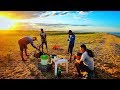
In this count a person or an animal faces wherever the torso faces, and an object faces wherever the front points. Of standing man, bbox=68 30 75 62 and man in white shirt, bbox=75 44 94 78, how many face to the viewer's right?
0

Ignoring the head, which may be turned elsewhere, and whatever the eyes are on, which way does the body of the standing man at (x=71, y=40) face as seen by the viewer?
to the viewer's left

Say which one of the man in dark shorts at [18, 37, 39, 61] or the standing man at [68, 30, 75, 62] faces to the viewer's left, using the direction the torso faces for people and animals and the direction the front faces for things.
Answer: the standing man

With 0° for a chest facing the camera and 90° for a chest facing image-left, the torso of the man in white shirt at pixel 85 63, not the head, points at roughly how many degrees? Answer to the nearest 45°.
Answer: approximately 90°

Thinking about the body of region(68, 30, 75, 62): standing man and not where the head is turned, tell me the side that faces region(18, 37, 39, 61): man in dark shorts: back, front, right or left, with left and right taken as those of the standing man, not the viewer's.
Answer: front

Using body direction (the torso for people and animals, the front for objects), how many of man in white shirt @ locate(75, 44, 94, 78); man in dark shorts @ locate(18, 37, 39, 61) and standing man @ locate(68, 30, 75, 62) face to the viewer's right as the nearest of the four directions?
1

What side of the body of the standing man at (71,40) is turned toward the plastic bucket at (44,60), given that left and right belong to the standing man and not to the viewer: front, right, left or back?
front

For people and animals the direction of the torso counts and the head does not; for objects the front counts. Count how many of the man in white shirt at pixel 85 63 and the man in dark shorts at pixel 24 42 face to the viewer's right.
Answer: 1

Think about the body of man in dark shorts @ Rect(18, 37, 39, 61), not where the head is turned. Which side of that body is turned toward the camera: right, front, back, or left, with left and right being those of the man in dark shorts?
right
